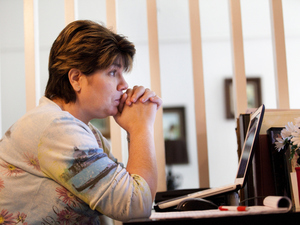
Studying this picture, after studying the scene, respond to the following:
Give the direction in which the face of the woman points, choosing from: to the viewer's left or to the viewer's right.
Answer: to the viewer's right

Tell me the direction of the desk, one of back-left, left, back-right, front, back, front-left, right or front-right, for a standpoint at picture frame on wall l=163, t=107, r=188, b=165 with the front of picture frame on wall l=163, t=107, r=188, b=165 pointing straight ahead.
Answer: front

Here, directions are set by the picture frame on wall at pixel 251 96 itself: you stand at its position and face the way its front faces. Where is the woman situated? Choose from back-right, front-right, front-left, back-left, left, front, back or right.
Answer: front

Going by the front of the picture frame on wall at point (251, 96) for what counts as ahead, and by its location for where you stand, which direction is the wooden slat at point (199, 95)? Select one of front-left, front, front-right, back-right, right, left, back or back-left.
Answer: front

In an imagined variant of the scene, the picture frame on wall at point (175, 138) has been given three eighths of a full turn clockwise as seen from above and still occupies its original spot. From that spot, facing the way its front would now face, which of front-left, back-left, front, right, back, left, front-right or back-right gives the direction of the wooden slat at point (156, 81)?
back-left

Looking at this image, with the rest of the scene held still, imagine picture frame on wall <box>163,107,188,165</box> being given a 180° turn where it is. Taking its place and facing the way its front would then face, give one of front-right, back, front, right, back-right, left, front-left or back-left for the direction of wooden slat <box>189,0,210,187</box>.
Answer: back

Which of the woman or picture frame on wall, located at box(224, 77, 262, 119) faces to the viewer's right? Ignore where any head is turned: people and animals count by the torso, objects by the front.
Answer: the woman

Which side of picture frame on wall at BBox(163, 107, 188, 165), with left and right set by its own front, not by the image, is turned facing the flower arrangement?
front

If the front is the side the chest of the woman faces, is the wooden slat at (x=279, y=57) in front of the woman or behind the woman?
in front

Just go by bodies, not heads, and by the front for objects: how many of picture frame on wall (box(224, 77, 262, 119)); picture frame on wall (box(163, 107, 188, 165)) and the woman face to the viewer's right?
1

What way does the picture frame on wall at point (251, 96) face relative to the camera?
toward the camera

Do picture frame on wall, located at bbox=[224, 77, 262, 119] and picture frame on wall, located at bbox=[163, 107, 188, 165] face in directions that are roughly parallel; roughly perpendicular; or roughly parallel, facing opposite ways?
roughly parallel

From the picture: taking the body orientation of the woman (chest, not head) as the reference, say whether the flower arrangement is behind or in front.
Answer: in front

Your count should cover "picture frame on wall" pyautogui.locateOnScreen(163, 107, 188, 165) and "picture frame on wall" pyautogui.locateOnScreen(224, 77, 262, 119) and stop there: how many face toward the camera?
2

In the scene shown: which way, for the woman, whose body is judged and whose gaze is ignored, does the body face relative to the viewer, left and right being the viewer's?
facing to the right of the viewer

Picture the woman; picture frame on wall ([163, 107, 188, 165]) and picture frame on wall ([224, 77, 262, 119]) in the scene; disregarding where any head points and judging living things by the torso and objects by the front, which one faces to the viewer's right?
the woman

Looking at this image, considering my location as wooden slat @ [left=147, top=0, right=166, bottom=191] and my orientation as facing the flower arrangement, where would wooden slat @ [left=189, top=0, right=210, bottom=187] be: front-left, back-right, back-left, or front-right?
front-left

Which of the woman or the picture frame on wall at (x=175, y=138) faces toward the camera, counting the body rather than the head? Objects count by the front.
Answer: the picture frame on wall

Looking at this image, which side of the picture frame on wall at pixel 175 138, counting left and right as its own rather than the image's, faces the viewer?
front
